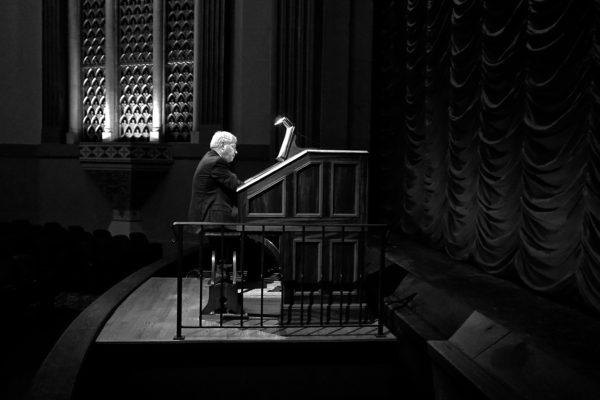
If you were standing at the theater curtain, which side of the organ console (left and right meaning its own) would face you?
back

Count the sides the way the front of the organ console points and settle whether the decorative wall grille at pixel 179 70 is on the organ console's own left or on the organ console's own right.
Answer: on the organ console's own right

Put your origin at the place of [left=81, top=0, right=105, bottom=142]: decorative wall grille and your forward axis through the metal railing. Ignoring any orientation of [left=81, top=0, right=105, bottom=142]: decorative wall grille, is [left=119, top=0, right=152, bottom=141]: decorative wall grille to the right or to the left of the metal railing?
left

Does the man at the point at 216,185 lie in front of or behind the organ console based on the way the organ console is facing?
in front

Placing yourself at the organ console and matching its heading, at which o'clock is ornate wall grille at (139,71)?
The ornate wall grille is roughly at 2 o'clock from the organ console.

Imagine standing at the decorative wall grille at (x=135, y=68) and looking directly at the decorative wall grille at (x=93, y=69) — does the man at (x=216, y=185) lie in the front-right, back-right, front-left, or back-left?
back-left

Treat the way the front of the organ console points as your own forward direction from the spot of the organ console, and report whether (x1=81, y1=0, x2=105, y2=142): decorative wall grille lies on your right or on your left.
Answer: on your right

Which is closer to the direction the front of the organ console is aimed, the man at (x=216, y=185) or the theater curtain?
the man

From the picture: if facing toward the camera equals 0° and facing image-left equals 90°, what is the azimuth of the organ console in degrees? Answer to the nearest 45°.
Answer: approximately 90°

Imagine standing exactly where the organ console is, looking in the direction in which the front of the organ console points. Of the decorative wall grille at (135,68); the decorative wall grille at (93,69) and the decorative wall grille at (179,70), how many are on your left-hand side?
0
